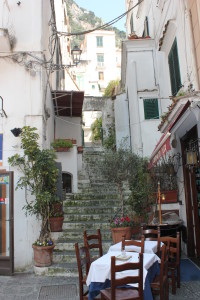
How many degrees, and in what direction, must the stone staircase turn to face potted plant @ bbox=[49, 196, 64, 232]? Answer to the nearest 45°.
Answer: approximately 45° to its right

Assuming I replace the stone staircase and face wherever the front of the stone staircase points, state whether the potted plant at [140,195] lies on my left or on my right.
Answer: on my left
